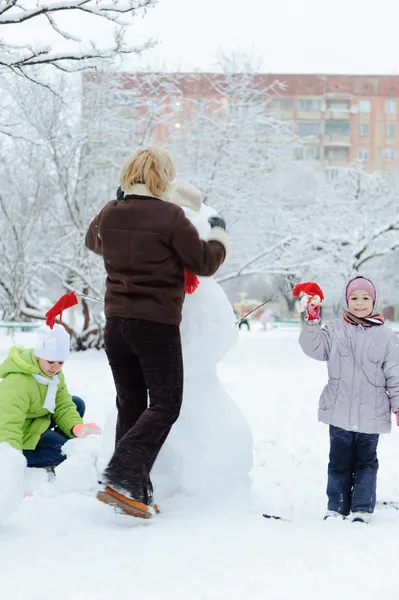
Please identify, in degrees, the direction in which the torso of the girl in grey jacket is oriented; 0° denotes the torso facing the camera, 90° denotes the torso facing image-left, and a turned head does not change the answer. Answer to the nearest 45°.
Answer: approximately 0°

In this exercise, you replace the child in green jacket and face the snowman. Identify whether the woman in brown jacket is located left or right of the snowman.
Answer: right

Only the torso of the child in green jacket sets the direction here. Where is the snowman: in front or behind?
in front

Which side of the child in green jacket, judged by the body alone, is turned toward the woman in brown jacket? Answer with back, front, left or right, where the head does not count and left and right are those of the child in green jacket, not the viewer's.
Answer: front

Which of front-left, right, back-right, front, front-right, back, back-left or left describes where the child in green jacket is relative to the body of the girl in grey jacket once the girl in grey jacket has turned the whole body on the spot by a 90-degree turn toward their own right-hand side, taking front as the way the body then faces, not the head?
front

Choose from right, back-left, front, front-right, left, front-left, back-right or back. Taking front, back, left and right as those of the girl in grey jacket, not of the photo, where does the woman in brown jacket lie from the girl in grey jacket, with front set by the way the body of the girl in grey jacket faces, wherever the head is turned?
front-right

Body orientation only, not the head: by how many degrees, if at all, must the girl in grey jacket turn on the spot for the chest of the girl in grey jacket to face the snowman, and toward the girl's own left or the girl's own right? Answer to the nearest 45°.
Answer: approximately 90° to the girl's own right

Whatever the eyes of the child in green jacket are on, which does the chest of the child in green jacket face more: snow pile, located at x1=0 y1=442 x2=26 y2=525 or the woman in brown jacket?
the woman in brown jacket
